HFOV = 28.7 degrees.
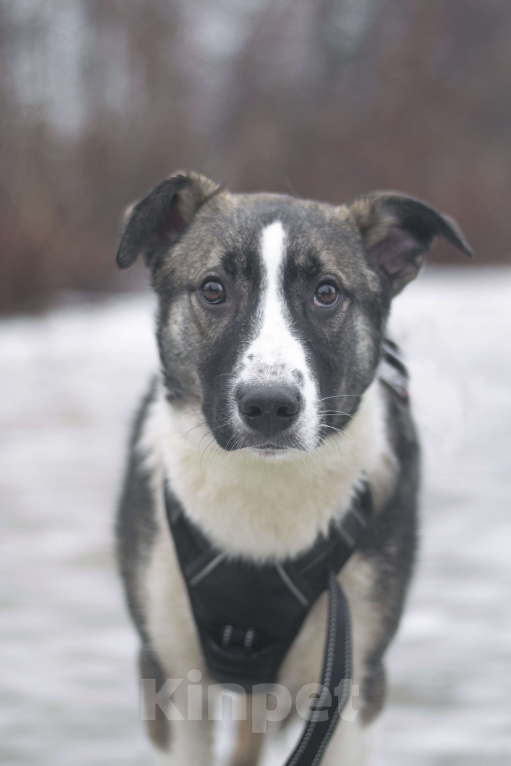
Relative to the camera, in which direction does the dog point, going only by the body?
toward the camera
